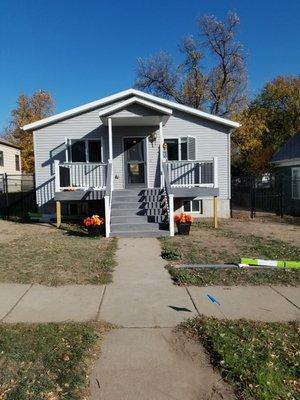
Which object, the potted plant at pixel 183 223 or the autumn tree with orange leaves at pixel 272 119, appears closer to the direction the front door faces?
the potted plant

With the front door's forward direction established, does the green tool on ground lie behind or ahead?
ahead

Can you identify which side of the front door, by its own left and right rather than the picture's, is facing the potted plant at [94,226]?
front

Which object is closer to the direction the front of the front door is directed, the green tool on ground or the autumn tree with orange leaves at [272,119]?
the green tool on ground

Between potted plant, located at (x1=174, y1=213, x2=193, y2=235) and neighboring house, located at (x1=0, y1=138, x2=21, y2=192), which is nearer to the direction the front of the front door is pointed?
the potted plant

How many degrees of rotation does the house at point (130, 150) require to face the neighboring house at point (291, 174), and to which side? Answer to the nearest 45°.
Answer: approximately 135° to its left

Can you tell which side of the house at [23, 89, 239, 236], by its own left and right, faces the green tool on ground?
front

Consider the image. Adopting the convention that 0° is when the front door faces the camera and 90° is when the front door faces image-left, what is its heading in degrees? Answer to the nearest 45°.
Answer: approximately 0°

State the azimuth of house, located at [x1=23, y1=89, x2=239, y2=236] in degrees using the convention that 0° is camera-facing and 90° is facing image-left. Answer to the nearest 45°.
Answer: approximately 0°

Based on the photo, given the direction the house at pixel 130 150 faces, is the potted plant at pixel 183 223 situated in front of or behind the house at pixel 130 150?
in front
